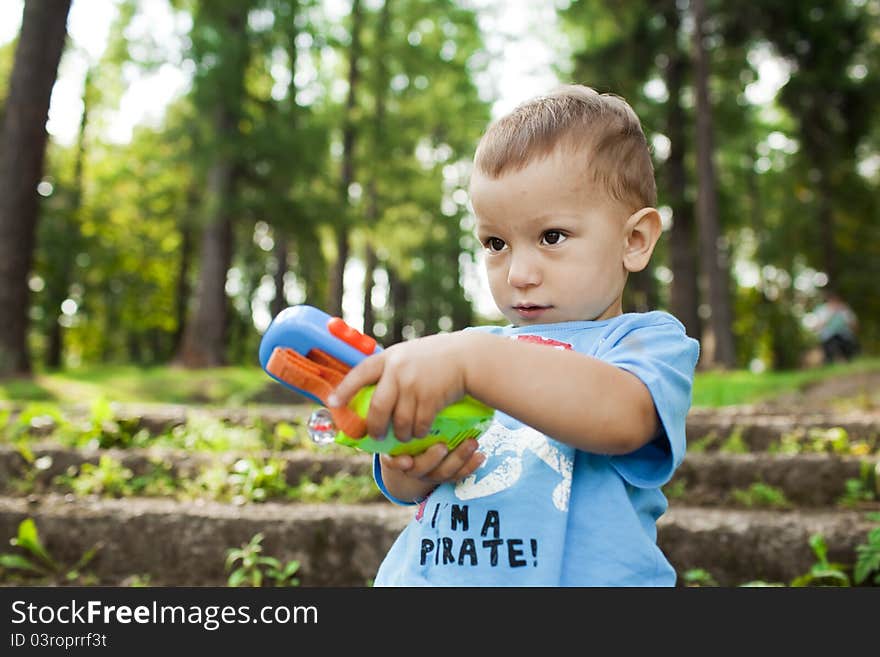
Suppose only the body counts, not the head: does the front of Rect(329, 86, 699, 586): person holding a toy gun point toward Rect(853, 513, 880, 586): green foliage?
no

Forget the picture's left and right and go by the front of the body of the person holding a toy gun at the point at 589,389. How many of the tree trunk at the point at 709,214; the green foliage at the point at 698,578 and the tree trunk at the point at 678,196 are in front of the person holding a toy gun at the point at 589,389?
0

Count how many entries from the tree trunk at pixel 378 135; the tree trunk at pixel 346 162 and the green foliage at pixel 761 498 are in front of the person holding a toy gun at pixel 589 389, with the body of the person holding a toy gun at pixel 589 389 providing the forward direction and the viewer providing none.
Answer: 0

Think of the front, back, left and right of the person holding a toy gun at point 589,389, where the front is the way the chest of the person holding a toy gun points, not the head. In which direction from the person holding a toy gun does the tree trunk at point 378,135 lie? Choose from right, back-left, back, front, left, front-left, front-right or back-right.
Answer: back-right

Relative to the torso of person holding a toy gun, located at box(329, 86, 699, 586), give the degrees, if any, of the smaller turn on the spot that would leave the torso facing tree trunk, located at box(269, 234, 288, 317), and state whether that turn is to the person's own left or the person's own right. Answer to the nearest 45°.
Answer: approximately 135° to the person's own right

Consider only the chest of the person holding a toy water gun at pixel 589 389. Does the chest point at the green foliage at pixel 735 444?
no

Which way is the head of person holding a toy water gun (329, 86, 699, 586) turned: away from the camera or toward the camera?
toward the camera

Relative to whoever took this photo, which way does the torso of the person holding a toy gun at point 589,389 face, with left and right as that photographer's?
facing the viewer and to the left of the viewer

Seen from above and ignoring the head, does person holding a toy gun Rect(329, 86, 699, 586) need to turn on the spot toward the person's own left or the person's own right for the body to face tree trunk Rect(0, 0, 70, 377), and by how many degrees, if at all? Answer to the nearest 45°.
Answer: approximately 90° to the person's own right

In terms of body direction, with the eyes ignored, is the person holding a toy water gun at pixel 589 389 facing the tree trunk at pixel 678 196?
no

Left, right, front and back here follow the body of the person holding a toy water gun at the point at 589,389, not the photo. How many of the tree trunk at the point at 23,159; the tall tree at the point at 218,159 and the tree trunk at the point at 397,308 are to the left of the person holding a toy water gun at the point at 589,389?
0

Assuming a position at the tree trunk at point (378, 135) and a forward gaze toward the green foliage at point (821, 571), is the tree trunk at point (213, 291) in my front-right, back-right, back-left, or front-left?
front-right
